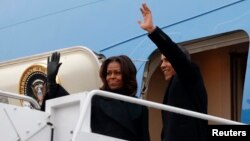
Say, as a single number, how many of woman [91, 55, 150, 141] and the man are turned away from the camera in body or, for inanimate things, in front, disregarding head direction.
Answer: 0

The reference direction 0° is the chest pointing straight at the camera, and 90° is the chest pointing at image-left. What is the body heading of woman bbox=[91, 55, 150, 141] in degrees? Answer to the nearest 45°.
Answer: approximately 45°
